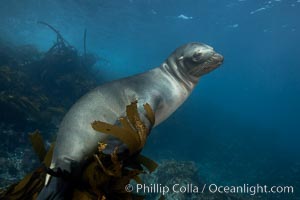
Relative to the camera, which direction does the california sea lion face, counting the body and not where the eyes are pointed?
to the viewer's right
